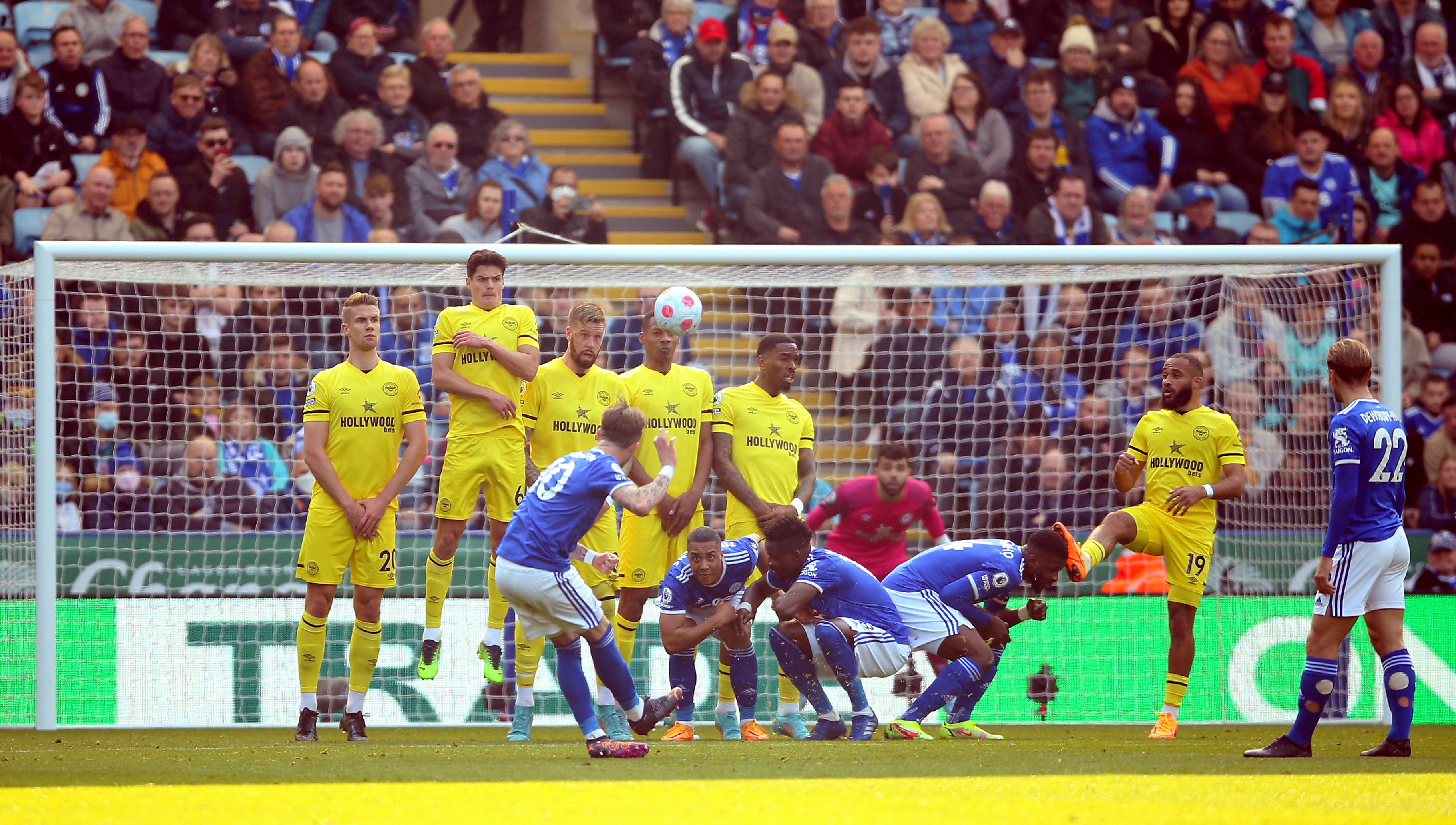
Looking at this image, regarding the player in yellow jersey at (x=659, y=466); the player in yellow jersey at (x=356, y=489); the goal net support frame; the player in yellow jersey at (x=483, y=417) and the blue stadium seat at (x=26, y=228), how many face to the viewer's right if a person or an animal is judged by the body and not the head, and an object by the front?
0

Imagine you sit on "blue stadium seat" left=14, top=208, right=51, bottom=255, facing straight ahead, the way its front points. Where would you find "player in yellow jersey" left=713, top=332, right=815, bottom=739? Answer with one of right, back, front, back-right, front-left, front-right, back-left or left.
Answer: front-left

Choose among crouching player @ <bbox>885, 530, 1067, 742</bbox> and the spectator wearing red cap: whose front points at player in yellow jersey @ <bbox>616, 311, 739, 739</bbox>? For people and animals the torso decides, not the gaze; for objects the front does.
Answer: the spectator wearing red cap

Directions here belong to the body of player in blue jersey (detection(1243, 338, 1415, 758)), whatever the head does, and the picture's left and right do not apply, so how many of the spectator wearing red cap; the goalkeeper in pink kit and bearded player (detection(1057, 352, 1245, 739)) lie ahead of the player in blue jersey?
3

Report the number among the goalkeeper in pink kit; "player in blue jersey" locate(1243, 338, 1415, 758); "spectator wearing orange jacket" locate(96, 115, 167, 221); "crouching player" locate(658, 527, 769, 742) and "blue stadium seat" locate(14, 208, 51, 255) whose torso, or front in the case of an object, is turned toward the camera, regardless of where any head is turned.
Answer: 4

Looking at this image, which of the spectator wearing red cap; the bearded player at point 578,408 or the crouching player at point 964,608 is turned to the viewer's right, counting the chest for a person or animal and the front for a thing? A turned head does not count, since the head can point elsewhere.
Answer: the crouching player

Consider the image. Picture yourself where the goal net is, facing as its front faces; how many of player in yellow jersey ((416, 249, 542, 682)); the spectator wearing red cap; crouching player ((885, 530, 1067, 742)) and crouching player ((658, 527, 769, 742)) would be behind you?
1

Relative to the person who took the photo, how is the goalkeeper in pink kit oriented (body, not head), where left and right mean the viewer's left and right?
facing the viewer

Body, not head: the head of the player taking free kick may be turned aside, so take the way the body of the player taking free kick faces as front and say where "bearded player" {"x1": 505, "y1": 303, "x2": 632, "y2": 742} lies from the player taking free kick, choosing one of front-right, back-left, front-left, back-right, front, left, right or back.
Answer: front-left

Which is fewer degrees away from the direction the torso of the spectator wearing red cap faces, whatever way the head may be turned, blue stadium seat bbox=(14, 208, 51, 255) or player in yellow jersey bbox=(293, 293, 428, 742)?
the player in yellow jersey

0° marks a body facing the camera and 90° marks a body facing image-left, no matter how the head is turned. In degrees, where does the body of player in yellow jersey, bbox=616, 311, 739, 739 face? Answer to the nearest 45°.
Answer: approximately 0°

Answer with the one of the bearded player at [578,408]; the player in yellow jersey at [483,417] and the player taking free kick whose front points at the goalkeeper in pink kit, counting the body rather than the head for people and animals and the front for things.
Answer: the player taking free kick

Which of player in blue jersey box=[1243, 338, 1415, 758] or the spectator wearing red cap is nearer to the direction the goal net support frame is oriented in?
the player in blue jersey

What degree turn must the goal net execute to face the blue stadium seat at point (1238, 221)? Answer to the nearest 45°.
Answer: approximately 135° to its left

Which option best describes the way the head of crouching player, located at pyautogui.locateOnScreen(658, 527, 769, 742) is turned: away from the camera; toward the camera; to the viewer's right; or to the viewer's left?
toward the camera

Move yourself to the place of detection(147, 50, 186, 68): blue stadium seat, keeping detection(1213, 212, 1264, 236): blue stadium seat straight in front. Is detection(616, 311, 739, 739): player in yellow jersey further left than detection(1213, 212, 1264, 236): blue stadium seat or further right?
right

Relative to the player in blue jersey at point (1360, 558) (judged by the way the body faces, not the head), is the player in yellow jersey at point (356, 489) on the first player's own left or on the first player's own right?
on the first player's own left

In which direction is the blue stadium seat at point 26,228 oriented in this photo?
toward the camera

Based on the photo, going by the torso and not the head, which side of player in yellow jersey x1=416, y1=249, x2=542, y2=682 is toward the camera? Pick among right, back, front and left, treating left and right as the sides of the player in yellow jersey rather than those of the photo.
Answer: front

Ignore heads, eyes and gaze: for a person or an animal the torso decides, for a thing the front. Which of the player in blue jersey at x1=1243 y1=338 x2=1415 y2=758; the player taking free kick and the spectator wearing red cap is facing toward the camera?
the spectator wearing red cap
